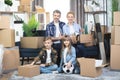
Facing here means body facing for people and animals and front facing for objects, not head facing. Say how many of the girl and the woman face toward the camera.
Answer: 2

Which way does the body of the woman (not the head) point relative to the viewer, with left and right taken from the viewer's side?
facing the viewer

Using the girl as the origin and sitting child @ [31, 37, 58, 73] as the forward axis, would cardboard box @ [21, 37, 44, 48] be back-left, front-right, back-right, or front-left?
front-right

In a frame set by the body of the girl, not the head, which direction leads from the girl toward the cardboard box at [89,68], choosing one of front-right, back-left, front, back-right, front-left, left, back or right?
front-left

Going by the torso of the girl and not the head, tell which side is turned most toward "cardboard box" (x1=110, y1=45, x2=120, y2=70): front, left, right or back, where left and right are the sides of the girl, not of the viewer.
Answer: left

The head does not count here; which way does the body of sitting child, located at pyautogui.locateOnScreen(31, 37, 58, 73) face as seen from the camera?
toward the camera

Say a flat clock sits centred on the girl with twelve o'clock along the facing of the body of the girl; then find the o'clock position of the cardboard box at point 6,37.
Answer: The cardboard box is roughly at 3 o'clock from the girl.

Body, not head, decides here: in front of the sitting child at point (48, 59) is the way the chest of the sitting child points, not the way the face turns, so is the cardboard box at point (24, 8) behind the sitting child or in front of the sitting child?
behind

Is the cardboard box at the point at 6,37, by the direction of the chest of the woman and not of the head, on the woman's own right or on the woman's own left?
on the woman's own right

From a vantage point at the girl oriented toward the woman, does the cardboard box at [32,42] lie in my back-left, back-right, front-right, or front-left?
front-left

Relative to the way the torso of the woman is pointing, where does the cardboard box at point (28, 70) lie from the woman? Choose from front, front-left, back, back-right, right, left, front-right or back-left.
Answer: front-right

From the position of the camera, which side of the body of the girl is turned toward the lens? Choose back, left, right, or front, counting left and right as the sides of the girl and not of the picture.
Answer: front

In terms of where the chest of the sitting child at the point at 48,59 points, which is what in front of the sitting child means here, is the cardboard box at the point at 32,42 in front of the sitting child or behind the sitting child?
behind
